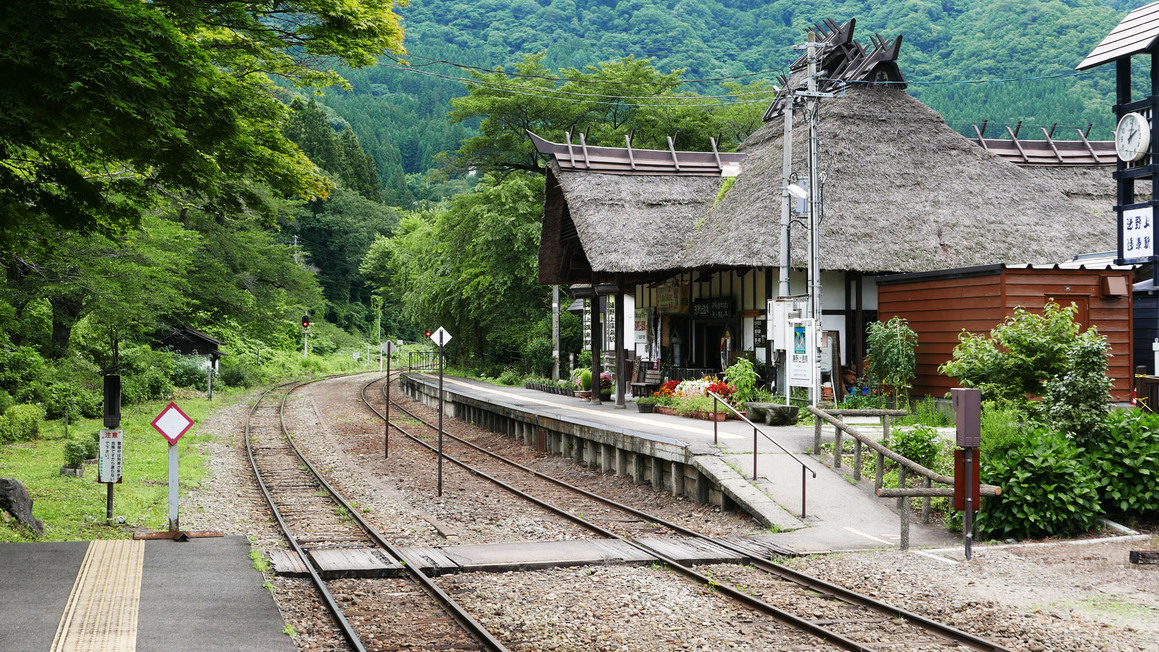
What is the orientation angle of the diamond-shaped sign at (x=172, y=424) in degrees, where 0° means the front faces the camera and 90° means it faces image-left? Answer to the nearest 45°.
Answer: approximately 0°

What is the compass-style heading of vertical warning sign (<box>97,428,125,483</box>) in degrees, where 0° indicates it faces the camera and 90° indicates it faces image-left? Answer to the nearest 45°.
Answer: approximately 0°

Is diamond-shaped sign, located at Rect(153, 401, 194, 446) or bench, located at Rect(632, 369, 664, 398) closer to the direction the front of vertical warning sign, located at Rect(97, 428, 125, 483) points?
the diamond-shaped sign

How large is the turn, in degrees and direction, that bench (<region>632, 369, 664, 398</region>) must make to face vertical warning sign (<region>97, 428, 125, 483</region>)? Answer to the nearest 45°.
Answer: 0° — it already faces it

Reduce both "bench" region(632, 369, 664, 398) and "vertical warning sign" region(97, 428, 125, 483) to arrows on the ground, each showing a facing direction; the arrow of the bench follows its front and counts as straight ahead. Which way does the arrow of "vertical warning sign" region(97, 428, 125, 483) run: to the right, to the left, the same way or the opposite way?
to the left

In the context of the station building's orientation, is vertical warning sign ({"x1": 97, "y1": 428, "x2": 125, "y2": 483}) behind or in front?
in front

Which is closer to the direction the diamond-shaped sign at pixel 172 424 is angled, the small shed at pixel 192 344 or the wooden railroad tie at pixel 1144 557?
the wooden railroad tie

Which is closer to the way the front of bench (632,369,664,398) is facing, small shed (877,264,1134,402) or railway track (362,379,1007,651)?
the railway track

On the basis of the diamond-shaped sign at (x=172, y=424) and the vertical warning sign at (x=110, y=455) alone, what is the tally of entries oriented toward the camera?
2

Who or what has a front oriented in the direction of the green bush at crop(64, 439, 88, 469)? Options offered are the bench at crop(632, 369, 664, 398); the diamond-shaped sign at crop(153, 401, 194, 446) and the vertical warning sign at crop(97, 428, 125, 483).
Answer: the bench

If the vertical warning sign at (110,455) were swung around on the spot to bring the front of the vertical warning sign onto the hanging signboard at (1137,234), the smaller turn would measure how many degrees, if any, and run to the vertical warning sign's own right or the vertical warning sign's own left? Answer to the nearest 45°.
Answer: approximately 90° to the vertical warning sign's own left

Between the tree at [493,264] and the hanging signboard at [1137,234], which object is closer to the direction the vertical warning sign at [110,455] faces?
the hanging signboard

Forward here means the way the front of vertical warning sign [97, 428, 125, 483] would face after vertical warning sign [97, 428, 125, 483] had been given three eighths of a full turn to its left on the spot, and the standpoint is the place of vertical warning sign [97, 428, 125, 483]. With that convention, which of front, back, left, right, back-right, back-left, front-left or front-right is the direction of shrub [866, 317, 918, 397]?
front-right

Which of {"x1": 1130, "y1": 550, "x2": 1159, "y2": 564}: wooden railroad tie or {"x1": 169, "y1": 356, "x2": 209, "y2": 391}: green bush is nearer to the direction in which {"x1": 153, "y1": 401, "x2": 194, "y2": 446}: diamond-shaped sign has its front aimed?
the wooden railroad tie
